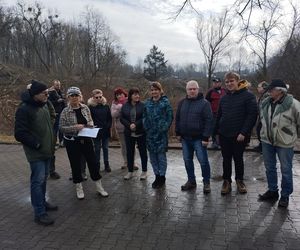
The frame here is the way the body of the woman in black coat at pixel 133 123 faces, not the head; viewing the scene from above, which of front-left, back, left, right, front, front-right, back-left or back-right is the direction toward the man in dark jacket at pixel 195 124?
front-left

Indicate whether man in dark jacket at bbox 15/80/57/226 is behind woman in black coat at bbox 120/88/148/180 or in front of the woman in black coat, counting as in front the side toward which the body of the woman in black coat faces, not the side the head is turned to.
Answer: in front

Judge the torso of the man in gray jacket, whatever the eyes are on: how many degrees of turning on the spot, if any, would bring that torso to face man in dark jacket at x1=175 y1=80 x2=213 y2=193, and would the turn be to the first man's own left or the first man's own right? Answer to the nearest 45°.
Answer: approximately 45° to the first man's own right

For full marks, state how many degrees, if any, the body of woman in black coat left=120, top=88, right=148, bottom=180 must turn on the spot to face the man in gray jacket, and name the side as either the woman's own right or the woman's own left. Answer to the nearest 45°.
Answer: approximately 45° to the woman's own left

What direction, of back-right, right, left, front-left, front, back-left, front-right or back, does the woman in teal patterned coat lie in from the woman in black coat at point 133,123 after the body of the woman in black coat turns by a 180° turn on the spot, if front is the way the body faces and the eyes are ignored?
back-right

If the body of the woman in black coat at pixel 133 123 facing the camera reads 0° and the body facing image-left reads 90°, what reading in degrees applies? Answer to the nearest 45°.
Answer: approximately 0°

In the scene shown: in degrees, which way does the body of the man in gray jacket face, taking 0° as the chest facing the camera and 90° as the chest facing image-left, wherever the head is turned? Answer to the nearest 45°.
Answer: approximately 45°

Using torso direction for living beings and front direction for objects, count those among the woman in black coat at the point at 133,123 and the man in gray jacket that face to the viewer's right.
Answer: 0

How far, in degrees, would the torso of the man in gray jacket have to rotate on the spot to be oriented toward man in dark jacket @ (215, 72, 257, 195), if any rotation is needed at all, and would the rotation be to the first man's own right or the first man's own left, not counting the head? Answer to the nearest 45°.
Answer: approximately 45° to the first man's own right
